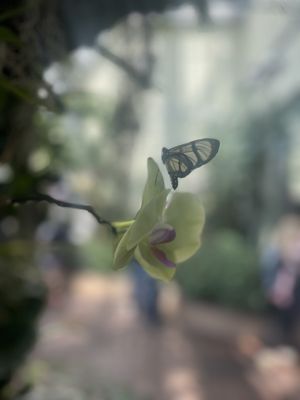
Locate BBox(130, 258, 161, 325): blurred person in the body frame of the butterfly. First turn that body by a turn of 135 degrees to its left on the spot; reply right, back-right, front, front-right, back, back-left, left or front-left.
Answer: back-left

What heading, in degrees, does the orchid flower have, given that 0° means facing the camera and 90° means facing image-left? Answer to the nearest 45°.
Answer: approximately 315°

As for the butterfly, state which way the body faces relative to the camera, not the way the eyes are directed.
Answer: to the viewer's left
